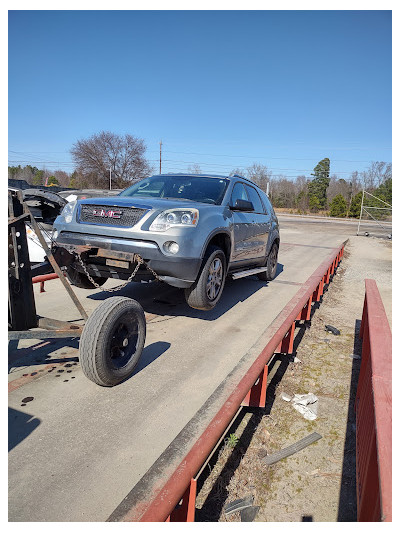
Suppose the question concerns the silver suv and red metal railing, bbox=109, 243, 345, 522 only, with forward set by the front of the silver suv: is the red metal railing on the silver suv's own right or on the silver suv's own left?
on the silver suv's own left

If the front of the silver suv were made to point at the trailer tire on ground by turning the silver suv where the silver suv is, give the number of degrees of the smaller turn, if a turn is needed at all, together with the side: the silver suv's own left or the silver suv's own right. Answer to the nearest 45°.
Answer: approximately 45° to the silver suv's own left

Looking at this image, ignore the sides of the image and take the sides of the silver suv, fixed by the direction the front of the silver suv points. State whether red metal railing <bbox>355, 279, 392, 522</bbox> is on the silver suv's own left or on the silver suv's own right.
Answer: on the silver suv's own left

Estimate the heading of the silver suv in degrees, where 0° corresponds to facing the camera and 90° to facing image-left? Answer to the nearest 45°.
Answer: approximately 45°
